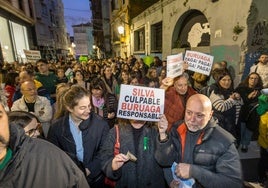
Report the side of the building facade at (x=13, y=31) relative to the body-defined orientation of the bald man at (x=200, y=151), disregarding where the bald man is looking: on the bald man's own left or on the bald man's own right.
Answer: on the bald man's own right

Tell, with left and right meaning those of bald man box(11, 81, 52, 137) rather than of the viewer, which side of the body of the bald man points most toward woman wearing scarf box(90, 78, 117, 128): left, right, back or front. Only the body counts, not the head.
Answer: left

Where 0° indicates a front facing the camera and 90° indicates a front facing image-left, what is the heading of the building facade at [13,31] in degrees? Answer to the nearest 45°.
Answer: approximately 315°

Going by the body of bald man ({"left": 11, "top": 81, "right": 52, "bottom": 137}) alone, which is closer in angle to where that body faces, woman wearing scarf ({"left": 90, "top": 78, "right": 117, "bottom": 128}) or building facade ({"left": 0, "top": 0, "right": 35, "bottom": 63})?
the woman wearing scarf

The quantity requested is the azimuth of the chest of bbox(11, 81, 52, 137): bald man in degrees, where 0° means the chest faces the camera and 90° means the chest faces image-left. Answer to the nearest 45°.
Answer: approximately 0°

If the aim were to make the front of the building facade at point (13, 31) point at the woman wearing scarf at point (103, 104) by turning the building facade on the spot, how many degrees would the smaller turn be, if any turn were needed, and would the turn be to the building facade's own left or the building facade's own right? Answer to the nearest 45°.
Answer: approximately 45° to the building facade's own right

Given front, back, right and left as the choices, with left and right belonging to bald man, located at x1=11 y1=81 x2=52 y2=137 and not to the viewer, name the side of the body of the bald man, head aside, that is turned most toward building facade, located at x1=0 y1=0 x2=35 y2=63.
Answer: back

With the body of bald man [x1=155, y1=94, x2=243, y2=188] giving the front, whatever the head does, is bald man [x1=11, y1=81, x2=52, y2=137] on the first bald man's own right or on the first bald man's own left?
on the first bald man's own right
